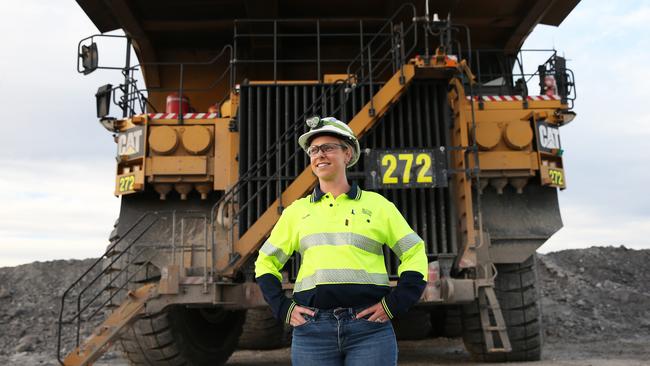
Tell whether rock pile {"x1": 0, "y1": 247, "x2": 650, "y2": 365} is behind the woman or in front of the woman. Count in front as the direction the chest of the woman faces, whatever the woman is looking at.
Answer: behind

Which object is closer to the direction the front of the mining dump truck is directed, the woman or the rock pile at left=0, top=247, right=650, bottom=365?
the woman

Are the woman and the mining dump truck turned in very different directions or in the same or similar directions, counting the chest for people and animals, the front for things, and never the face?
same or similar directions

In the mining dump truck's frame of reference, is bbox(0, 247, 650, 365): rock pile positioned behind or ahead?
behind

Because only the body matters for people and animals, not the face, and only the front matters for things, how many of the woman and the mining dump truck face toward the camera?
2

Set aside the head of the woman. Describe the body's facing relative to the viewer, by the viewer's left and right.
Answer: facing the viewer

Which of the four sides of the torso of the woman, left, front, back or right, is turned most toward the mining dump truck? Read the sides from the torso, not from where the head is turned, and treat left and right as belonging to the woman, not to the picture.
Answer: back

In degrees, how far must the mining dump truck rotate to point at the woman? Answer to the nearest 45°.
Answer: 0° — it already faces them

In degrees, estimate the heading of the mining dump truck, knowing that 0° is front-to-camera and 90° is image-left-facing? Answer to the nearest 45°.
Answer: approximately 0°
